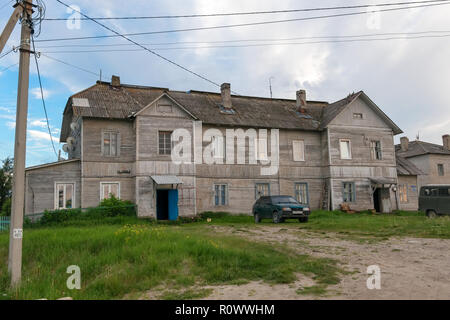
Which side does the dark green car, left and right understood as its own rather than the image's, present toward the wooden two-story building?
back

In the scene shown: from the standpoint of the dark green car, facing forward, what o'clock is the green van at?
The green van is roughly at 10 o'clock from the dark green car.

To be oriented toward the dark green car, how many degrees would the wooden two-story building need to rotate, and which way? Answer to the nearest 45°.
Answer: approximately 45° to its left

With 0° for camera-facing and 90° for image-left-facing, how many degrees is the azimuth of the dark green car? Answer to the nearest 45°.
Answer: approximately 315°

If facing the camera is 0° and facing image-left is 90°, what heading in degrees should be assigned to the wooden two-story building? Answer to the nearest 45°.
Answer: approximately 0°

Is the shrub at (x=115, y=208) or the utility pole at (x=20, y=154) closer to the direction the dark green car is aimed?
the utility pole

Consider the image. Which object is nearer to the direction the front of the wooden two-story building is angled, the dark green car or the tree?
the dark green car

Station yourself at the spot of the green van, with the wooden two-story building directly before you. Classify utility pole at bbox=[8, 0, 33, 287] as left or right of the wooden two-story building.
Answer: left

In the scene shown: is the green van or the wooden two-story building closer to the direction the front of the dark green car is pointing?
the green van

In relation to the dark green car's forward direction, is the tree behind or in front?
behind

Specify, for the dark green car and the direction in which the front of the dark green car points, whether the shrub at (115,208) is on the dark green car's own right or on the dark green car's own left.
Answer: on the dark green car's own right

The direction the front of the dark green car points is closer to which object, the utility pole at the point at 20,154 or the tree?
the utility pole

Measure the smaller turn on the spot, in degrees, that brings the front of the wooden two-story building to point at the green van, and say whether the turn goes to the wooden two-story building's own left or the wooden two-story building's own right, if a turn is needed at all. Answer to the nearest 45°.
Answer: approximately 90° to the wooden two-story building's own left
